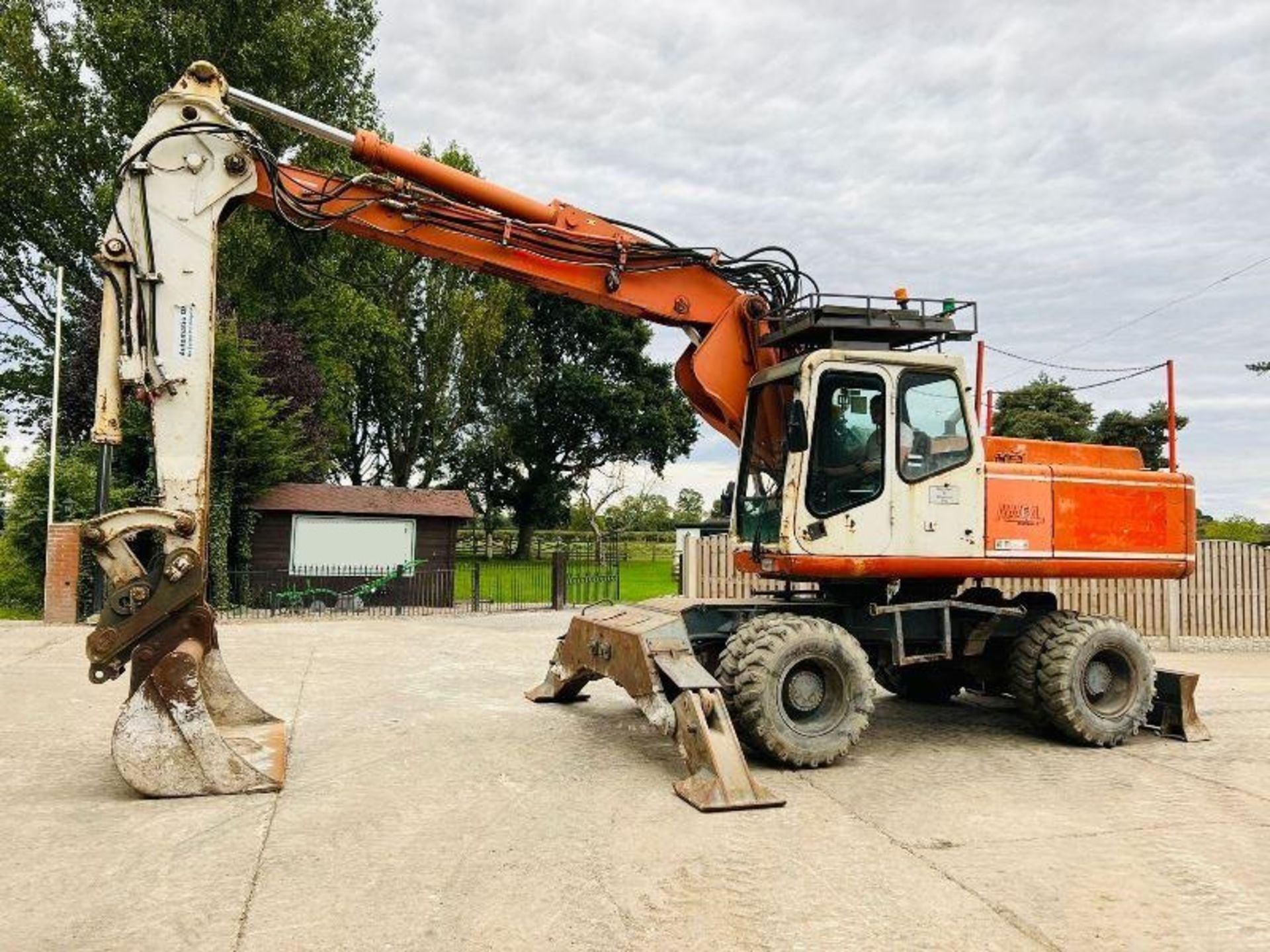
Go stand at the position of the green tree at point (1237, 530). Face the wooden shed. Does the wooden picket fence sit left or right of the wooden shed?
left

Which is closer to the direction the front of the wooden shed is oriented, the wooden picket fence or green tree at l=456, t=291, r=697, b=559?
the wooden picket fence

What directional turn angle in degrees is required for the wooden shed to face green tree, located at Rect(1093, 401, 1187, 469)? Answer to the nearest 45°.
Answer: approximately 90° to its left

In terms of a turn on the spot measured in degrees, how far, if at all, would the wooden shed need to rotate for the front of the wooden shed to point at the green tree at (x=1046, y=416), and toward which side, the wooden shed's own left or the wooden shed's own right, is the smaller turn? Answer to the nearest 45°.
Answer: approximately 90° to the wooden shed's own left

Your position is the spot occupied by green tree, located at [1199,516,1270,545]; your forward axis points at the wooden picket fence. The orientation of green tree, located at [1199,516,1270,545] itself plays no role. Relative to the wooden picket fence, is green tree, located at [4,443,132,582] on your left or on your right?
right

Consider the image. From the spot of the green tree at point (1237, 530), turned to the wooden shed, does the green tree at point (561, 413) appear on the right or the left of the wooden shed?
right

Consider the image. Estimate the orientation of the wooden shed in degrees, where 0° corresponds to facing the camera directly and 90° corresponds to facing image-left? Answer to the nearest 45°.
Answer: approximately 0°

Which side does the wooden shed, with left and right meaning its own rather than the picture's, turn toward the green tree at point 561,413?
back

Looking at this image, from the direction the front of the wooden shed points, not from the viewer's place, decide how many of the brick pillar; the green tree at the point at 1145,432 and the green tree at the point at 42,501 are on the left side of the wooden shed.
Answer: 1

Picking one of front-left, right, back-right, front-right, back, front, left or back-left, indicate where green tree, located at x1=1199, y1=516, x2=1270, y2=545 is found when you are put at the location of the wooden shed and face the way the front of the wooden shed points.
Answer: left

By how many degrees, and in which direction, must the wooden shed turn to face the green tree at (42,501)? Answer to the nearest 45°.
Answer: approximately 45° to its right

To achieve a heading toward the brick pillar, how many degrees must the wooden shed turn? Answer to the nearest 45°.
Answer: approximately 45° to its right
